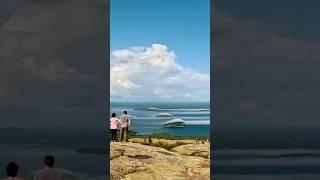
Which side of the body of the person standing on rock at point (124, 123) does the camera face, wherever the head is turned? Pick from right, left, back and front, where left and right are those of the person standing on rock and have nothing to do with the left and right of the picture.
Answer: back
